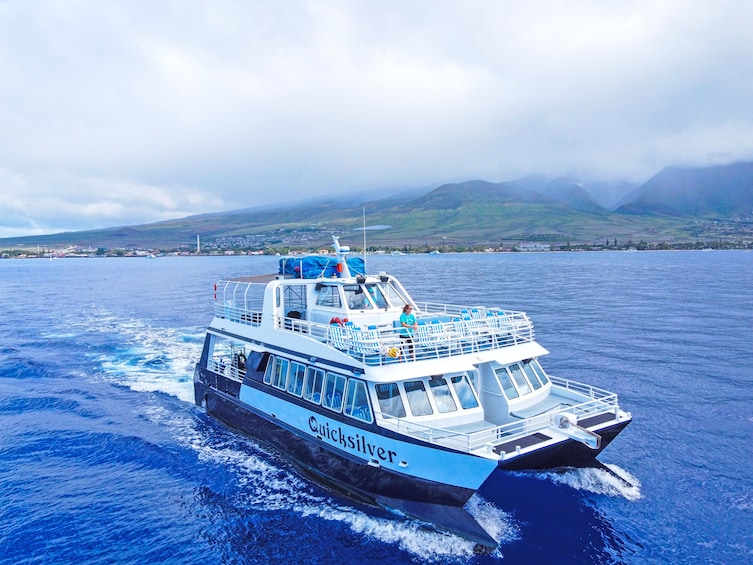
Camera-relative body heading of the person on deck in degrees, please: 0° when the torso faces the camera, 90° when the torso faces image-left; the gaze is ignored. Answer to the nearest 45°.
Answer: approximately 315°

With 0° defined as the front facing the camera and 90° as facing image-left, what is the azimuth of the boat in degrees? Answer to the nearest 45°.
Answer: approximately 315°
